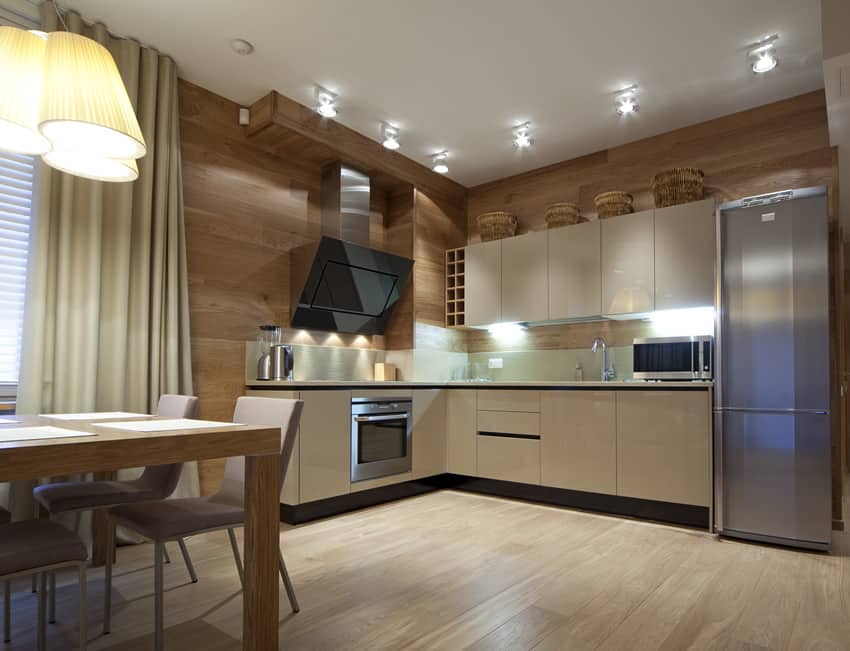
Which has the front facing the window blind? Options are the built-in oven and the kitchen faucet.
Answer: the kitchen faucet

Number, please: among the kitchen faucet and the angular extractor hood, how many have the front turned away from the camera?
0

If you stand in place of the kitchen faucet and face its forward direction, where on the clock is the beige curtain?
The beige curtain is roughly at 12 o'clock from the kitchen faucet.

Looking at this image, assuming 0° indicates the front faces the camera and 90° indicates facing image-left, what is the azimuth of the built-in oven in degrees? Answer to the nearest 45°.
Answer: approximately 315°

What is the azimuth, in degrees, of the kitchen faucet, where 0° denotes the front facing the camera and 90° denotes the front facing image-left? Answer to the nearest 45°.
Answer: approximately 45°

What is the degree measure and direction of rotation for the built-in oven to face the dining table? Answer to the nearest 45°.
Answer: approximately 45° to its right

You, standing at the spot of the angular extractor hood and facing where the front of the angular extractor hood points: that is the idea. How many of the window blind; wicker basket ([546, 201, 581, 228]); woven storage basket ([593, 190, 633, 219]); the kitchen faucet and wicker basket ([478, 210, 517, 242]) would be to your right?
1

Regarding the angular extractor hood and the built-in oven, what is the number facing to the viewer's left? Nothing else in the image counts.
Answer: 0

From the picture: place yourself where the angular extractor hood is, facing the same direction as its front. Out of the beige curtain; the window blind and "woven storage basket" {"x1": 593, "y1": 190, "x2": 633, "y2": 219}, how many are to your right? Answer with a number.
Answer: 2

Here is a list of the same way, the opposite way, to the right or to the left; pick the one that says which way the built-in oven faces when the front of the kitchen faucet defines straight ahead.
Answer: to the left

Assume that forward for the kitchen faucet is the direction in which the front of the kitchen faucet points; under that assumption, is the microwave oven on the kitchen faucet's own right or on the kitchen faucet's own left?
on the kitchen faucet's own left

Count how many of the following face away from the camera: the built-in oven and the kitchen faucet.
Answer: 0

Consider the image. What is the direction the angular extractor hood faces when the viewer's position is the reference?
facing the viewer and to the right of the viewer

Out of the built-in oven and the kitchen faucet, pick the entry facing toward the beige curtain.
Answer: the kitchen faucet

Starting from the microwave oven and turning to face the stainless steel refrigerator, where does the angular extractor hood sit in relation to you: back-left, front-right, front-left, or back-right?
back-right
